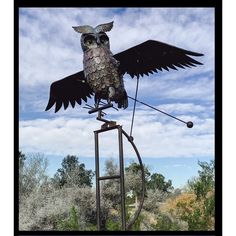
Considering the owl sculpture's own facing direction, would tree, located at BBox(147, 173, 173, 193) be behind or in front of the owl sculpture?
behind

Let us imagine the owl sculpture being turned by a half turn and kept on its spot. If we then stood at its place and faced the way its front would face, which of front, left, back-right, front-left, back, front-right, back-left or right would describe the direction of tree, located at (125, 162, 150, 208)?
front

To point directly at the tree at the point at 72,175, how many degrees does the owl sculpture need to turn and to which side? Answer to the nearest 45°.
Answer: approximately 180°

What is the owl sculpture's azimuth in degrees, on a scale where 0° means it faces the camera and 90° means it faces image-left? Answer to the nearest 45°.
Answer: approximately 0°
